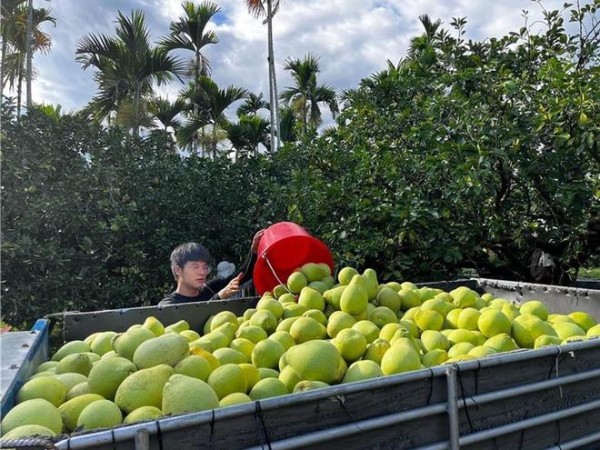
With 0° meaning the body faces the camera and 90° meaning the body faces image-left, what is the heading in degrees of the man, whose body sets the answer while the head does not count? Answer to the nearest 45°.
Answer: approximately 315°

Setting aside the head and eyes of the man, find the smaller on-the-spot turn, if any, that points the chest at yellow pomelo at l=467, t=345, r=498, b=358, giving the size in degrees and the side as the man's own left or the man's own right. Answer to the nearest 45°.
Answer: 0° — they already face it

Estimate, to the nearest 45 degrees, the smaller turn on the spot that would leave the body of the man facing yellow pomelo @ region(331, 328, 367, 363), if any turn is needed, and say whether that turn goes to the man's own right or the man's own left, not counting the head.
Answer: approximately 45° to the man's own right

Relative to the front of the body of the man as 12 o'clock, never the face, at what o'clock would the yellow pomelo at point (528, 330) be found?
The yellow pomelo is roughly at 12 o'clock from the man.

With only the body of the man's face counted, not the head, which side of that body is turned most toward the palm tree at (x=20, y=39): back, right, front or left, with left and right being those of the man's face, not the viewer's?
back

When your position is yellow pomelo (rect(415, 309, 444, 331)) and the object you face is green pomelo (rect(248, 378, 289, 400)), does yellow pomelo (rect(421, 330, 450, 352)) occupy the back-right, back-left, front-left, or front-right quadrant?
front-left

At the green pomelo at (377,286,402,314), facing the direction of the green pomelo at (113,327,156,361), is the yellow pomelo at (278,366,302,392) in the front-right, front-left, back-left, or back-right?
front-left

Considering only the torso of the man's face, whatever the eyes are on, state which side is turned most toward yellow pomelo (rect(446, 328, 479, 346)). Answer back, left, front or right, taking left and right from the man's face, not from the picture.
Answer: front

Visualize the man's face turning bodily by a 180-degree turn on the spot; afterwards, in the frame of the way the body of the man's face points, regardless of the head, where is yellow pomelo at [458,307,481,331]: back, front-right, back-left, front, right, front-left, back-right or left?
back

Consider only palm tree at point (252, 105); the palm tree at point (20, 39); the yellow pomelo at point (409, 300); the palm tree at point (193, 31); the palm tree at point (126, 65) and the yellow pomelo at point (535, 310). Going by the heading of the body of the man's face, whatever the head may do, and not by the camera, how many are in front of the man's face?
2

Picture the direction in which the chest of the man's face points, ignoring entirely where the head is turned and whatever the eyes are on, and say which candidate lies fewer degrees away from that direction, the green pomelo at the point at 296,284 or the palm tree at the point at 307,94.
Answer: the green pomelo

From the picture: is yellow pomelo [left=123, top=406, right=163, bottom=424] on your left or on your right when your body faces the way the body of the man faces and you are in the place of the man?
on your right

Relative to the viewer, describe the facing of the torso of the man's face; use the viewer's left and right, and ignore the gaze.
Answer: facing the viewer and to the right of the viewer

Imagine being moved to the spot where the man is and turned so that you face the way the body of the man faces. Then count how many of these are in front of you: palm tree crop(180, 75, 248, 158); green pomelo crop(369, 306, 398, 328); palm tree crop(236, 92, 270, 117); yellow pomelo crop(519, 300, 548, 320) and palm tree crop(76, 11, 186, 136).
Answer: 2

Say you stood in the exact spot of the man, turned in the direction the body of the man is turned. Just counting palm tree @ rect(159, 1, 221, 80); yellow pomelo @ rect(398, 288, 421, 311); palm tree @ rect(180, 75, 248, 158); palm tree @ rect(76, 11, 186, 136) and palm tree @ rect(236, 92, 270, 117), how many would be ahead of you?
1

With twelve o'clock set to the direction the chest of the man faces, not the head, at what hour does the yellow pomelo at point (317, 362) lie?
The yellow pomelo is roughly at 1 o'clock from the man.

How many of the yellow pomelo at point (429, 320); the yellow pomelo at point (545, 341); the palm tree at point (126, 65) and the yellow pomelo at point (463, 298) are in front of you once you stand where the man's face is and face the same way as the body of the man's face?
3

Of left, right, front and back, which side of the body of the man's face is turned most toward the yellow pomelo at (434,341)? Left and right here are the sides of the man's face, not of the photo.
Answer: front
